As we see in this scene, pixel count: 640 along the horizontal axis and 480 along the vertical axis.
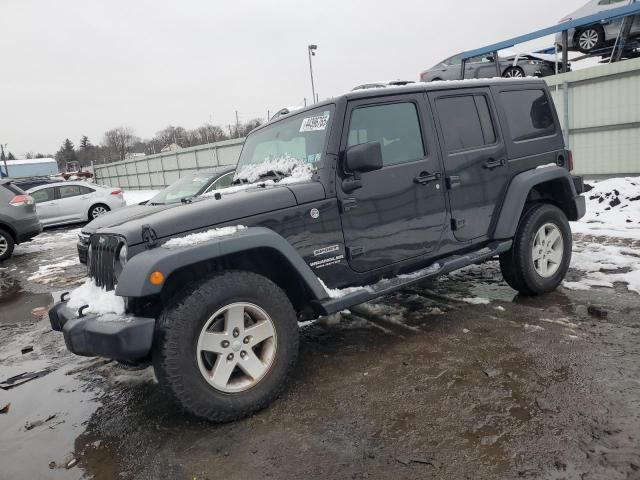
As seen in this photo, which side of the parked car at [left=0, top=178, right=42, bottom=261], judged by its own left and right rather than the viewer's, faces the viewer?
left

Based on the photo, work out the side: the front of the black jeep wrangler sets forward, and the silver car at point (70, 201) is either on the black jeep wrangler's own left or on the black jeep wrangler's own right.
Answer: on the black jeep wrangler's own right

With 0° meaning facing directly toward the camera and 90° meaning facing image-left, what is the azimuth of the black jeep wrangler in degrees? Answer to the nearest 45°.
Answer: approximately 45°

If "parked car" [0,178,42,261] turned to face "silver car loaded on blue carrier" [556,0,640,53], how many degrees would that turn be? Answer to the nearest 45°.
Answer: approximately 180°
